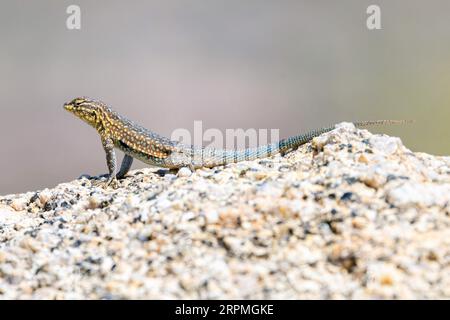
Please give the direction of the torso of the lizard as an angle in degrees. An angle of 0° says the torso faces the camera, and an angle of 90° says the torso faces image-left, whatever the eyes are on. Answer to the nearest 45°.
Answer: approximately 90°
